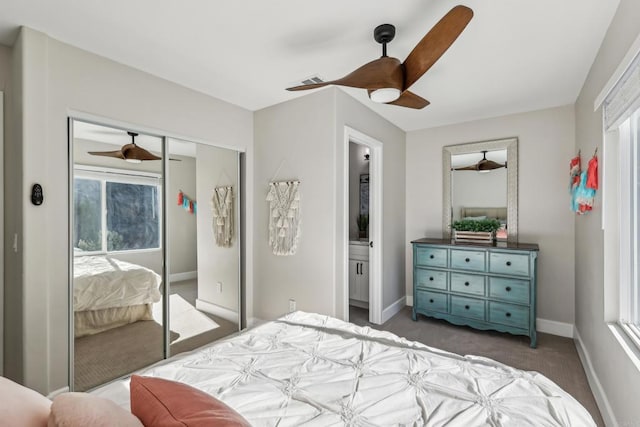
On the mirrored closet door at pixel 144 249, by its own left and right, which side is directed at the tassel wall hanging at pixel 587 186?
front

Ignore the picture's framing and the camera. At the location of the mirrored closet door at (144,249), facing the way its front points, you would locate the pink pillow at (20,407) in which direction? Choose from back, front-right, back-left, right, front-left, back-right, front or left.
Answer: front-right

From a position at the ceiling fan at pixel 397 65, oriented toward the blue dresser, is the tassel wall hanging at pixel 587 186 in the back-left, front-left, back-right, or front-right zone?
front-right

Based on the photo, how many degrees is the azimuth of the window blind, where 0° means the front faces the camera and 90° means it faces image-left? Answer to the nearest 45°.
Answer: approximately 90°

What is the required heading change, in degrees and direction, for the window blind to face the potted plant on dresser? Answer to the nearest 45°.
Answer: approximately 45° to its right

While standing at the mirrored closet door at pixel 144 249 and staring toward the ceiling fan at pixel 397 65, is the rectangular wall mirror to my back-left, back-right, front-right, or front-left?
front-left

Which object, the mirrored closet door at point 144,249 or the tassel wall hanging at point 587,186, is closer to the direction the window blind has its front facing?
the mirrored closet door

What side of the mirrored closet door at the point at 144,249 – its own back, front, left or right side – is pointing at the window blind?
front

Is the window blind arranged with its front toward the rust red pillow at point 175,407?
no

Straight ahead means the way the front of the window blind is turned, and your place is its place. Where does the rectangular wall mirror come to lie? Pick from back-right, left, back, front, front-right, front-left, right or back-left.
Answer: front-right

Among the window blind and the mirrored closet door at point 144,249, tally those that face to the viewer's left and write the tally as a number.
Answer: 1

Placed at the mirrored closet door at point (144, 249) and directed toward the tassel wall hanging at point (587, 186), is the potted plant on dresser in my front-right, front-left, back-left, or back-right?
front-left

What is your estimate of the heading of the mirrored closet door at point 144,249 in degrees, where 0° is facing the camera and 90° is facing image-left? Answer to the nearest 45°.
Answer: approximately 315°

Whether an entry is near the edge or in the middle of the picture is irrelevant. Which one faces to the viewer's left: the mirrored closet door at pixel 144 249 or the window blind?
the window blind
